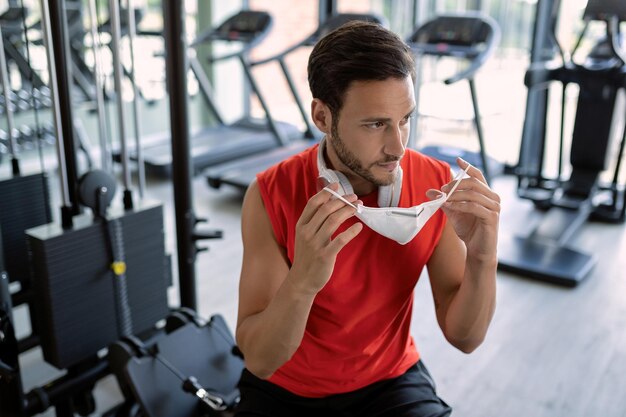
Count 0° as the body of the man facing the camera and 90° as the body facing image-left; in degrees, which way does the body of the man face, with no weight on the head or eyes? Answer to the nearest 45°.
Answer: approximately 315°

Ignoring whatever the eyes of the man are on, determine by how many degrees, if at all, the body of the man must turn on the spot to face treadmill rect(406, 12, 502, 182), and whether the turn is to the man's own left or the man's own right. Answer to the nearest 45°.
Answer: approximately 135° to the man's own left

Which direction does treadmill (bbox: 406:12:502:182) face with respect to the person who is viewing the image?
facing away from the viewer and to the right of the viewer

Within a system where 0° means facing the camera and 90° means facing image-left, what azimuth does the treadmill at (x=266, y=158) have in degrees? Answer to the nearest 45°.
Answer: approximately 225°

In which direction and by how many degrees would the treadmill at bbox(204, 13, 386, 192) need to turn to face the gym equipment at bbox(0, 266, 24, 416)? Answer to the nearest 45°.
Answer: approximately 135° to its right

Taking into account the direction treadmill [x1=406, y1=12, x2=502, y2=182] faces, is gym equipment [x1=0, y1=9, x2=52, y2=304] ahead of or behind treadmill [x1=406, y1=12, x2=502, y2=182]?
behind

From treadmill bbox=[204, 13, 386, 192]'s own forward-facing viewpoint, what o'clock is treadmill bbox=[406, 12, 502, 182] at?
treadmill bbox=[406, 12, 502, 182] is roughly at 2 o'clock from treadmill bbox=[204, 13, 386, 192].

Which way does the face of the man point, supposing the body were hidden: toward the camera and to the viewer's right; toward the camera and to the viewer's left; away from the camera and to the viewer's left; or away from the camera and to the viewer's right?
toward the camera and to the viewer's right
